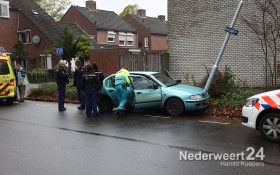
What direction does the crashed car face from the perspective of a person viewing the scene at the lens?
facing the viewer and to the right of the viewer

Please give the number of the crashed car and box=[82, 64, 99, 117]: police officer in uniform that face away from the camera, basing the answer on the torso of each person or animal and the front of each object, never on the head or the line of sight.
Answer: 1

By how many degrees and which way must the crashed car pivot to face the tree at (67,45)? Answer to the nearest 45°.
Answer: approximately 135° to its left

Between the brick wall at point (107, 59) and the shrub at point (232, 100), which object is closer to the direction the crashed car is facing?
the shrub

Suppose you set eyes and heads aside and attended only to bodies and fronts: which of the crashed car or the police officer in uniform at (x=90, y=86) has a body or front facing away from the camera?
the police officer in uniform

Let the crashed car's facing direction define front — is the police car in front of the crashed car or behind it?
in front

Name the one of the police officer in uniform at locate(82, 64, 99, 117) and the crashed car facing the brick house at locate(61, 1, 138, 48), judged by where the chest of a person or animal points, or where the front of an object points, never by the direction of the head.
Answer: the police officer in uniform

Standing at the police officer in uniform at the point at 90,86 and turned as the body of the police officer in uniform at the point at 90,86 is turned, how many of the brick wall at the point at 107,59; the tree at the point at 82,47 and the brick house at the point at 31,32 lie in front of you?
3

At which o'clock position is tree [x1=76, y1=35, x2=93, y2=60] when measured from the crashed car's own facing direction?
The tree is roughly at 7 o'clock from the crashed car.

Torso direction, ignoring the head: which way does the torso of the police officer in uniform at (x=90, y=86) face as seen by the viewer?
away from the camera

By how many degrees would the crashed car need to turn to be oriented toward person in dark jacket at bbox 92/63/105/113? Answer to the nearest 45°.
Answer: approximately 135° to its right
